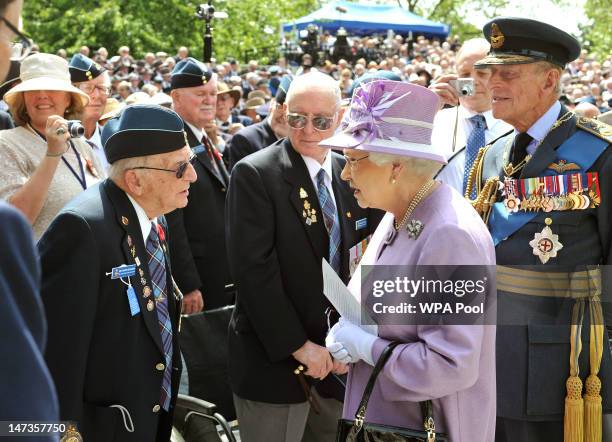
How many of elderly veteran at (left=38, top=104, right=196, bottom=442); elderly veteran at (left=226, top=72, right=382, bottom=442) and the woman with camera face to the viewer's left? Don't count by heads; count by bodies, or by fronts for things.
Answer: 0

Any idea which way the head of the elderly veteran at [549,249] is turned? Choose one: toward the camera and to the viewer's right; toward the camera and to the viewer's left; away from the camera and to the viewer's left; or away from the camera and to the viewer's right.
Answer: toward the camera and to the viewer's left

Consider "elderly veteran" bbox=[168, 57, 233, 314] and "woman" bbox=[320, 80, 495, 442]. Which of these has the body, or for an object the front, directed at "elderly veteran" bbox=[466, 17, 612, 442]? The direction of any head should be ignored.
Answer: "elderly veteran" bbox=[168, 57, 233, 314]

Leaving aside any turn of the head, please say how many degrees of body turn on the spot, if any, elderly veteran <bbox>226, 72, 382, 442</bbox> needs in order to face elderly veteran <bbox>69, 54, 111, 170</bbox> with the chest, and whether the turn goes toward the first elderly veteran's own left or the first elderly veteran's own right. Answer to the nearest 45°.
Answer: approximately 180°

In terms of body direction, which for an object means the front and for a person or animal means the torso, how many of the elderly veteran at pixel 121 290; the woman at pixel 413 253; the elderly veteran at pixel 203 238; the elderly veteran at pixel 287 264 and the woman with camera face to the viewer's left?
1

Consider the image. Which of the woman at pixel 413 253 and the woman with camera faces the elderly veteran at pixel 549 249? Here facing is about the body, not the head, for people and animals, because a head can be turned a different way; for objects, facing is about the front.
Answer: the woman with camera

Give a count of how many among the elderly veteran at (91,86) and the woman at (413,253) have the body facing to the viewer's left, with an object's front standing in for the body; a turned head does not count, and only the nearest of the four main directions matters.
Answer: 1

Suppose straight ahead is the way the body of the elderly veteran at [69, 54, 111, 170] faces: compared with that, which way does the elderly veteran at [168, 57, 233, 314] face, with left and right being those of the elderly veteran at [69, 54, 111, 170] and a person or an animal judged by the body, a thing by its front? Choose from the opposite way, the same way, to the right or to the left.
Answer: the same way

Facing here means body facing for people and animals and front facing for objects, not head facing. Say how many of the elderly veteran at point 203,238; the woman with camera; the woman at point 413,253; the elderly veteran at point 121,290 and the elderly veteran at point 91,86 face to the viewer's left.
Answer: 1

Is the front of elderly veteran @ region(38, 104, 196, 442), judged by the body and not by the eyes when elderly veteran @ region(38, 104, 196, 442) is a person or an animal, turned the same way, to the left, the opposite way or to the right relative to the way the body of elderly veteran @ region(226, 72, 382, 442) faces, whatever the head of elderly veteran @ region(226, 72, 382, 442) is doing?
the same way

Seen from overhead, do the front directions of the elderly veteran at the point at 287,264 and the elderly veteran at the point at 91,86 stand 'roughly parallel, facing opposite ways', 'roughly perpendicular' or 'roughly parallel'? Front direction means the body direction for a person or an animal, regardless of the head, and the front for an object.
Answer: roughly parallel

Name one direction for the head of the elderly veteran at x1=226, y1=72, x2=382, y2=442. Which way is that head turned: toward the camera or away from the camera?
toward the camera

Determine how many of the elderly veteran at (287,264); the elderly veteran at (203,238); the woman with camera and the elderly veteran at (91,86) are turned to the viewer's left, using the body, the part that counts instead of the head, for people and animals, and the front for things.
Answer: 0

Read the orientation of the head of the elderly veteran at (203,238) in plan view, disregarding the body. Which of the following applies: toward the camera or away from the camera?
toward the camera

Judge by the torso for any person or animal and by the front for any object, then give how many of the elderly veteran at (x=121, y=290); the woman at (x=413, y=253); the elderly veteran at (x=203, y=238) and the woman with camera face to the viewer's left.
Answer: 1

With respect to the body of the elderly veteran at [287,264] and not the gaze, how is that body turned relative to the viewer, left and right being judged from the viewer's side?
facing the viewer and to the right of the viewer

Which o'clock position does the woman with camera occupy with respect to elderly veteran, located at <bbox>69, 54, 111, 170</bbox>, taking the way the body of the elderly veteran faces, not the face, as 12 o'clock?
The woman with camera is roughly at 2 o'clock from the elderly veteran.

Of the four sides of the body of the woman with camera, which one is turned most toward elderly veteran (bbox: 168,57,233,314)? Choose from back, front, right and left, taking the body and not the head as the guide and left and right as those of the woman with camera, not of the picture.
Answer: left

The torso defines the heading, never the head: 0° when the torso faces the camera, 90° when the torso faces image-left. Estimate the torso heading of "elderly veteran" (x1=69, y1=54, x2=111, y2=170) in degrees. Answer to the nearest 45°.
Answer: approximately 315°

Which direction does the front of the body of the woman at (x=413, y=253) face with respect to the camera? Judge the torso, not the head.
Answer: to the viewer's left
